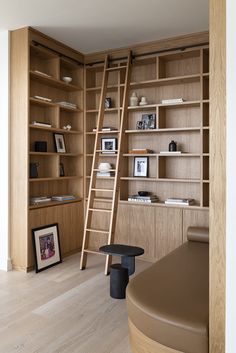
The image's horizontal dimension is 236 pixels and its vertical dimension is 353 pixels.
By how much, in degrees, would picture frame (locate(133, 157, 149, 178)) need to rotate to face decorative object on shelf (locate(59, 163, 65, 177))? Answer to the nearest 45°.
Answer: approximately 90° to its right

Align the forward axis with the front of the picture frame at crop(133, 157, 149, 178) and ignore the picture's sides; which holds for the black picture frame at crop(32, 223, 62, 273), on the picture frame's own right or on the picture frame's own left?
on the picture frame's own right

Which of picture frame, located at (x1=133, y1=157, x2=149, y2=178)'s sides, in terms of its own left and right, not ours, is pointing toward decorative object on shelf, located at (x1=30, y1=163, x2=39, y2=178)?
right

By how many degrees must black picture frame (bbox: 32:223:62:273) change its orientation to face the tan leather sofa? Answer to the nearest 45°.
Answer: approximately 45° to its right

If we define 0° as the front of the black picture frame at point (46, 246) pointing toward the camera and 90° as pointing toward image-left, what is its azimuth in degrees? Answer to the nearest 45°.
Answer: approximately 315°

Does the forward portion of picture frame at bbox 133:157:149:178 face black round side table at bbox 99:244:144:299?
yes

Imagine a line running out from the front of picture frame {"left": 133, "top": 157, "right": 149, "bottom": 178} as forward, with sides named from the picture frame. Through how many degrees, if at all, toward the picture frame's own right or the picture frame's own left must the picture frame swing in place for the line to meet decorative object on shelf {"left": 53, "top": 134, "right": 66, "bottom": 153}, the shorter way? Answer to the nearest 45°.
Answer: approximately 90° to the picture frame's own right
